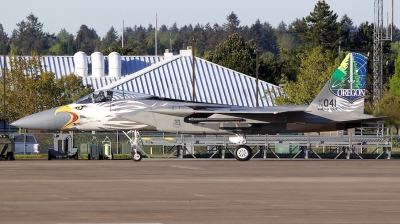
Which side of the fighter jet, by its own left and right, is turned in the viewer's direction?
left
